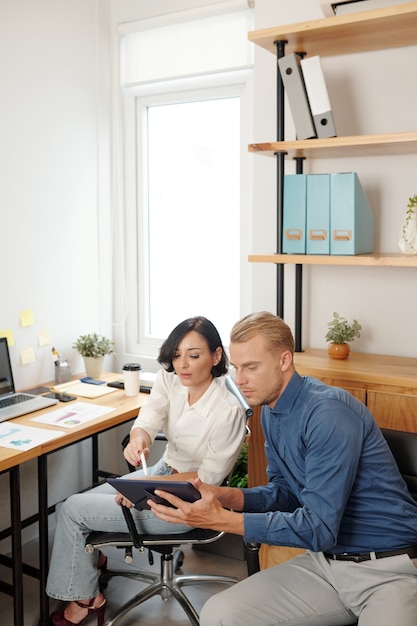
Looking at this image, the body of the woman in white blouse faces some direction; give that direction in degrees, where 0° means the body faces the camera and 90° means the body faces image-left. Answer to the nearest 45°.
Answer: approximately 45°

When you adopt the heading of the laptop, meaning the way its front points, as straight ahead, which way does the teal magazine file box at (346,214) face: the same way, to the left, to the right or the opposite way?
to the right

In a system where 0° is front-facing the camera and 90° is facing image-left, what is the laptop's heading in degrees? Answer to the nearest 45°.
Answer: approximately 315°

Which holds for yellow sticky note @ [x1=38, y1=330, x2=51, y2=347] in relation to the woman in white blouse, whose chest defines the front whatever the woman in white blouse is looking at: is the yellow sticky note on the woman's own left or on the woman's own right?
on the woman's own right

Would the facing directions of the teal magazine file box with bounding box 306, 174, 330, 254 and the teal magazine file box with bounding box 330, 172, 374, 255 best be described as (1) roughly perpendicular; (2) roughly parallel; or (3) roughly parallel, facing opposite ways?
roughly parallel

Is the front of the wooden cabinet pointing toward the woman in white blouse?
no

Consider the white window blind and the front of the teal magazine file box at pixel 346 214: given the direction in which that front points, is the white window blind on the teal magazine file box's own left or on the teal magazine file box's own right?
on the teal magazine file box's own right

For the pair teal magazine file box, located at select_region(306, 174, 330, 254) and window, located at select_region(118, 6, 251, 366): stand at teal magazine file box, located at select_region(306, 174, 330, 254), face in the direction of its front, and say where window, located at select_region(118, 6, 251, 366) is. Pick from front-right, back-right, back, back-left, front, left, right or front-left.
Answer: back-right

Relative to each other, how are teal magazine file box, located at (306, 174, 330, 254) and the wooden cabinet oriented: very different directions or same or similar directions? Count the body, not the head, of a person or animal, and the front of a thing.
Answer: same or similar directions

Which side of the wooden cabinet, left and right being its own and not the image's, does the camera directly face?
front

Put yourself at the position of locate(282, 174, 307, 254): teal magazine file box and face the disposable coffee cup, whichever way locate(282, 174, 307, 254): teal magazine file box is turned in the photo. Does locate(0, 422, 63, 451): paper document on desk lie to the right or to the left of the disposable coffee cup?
left

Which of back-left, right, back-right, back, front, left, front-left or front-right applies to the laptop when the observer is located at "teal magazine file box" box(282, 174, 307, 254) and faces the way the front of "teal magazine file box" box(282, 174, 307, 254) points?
right
